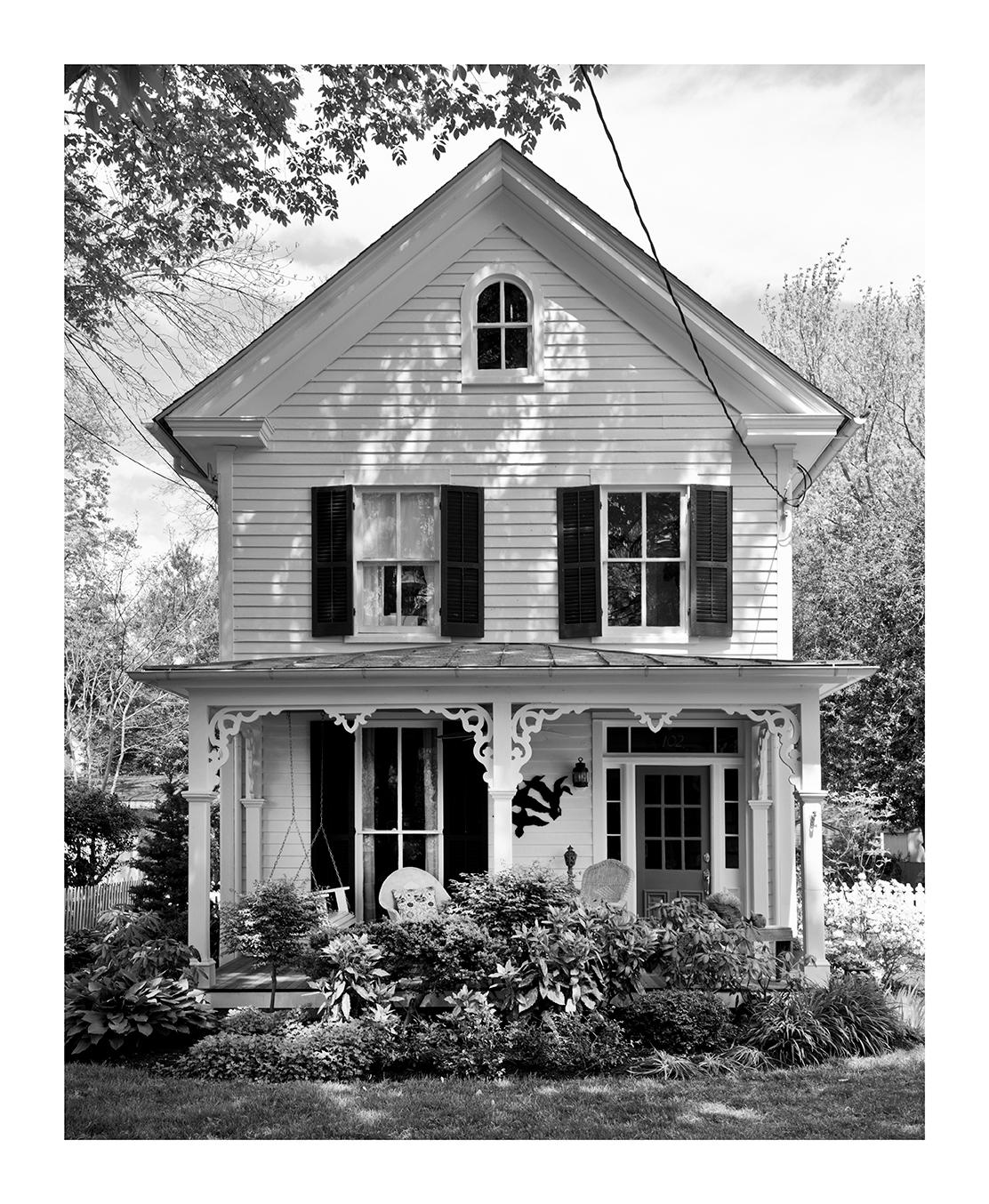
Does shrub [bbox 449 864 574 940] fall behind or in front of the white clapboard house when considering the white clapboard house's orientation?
in front

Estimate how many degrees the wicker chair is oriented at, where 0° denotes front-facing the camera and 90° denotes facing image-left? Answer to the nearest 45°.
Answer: approximately 0°

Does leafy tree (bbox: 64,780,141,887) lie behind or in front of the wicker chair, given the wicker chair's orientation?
behind

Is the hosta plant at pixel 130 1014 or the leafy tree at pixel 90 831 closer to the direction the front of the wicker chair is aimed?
the hosta plant
